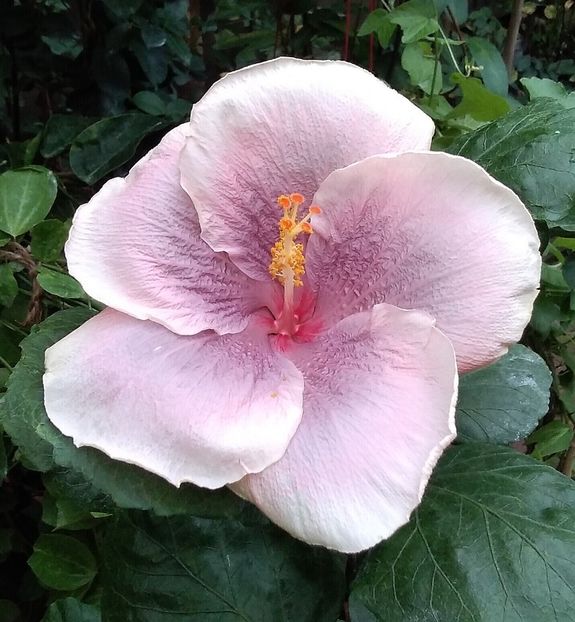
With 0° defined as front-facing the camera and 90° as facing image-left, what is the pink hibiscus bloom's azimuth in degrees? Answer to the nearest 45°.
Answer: approximately 0°

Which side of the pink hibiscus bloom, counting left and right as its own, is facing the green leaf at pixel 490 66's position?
back
